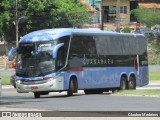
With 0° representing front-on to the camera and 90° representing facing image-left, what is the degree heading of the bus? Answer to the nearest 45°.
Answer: approximately 45°
